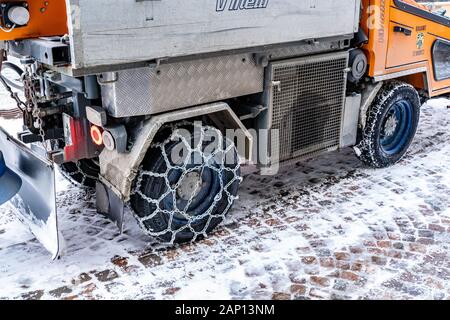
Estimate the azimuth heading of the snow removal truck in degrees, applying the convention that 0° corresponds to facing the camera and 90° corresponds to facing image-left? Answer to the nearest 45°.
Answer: approximately 225°
